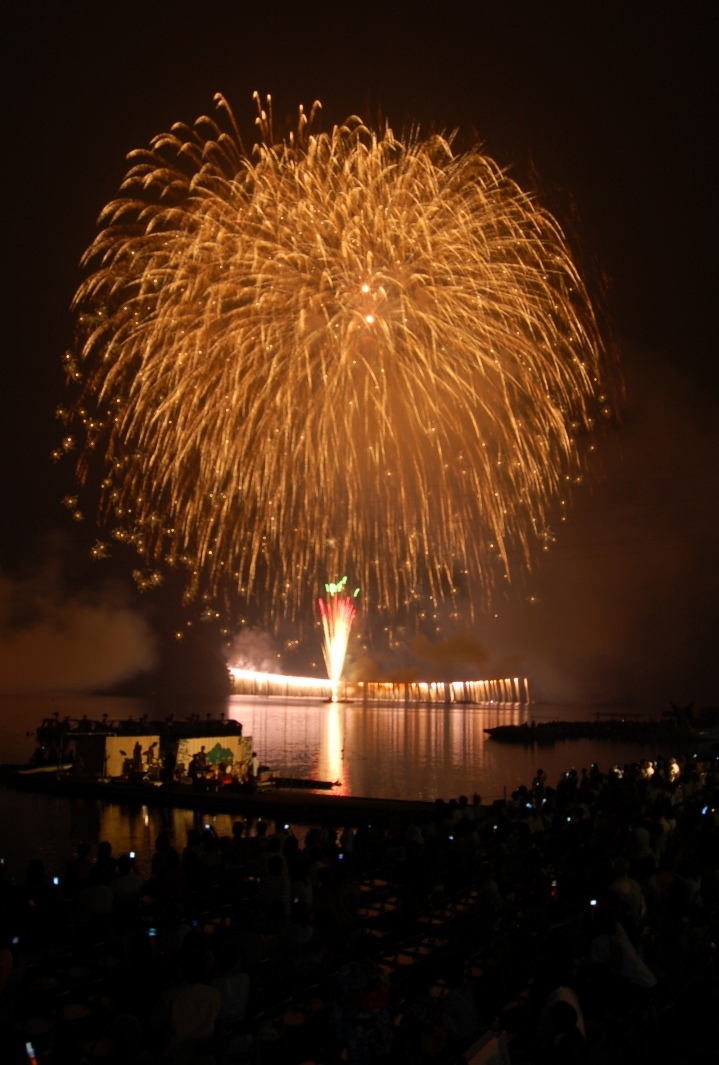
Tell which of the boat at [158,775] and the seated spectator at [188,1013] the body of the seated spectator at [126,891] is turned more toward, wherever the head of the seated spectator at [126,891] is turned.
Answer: the boat

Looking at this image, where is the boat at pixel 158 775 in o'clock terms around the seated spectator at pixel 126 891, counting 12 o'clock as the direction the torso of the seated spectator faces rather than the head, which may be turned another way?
The boat is roughly at 12 o'clock from the seated spectator.

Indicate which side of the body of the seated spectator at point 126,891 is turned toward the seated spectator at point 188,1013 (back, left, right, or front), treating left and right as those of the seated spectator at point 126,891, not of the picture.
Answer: back

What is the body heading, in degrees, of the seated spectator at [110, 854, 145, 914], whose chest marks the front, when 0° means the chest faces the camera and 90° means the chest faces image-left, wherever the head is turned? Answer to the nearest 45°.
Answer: approximately 180°
